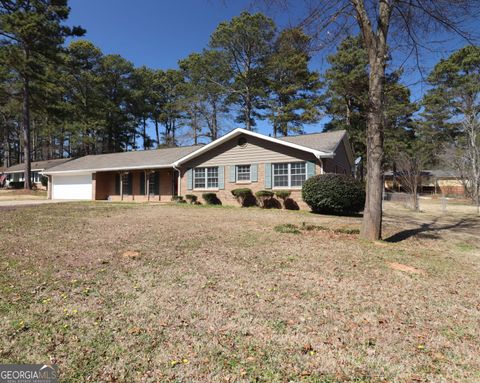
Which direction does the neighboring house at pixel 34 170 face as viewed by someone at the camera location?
facing the viewer

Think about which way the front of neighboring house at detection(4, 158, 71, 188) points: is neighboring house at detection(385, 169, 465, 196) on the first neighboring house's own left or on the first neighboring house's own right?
on the first neighboring house's own left

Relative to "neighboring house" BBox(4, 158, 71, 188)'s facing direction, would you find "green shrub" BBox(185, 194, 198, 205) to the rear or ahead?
ahead

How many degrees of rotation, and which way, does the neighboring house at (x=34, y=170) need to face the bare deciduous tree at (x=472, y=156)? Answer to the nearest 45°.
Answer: approximately 45° to its left

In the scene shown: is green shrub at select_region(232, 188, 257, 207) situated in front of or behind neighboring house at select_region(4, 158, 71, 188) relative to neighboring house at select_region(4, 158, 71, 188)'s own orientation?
in front

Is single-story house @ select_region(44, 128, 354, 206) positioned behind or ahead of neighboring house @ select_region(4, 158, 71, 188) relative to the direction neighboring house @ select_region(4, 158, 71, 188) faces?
ahead
